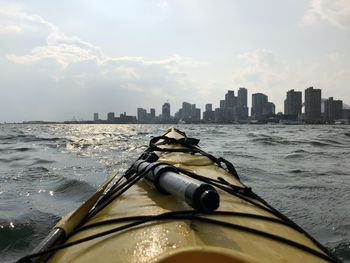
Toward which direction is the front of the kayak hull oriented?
away from the camera
